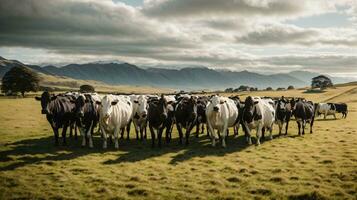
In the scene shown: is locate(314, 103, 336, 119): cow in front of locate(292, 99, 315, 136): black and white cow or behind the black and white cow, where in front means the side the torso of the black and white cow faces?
behind

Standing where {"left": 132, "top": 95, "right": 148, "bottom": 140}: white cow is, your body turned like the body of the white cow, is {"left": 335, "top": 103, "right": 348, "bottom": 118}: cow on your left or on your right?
on your left

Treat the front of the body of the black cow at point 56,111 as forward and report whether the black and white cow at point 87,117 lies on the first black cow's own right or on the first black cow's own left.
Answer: on the first black cow's own left

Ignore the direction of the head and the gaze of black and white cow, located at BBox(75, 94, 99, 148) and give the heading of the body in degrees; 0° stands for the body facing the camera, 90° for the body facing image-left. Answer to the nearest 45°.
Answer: approximately 0°

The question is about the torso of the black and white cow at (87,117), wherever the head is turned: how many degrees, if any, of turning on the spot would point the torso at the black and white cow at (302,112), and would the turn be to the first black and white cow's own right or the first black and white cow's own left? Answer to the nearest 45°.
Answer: approximately 90° to the first black and white cow's own left

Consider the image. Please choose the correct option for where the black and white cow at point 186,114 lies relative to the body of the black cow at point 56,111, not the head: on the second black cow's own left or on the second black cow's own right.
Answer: on the second black cow's own left
